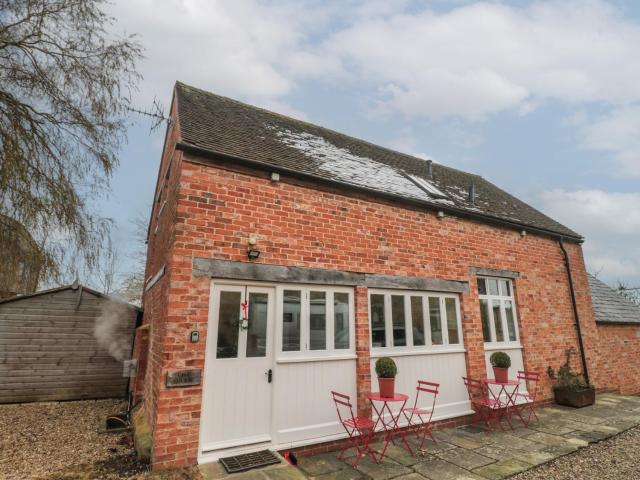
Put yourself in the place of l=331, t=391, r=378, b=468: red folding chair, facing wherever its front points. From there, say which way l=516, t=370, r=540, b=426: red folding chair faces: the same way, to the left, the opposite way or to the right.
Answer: the opposite way

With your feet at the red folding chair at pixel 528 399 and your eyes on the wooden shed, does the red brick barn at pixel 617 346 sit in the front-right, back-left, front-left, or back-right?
back-right

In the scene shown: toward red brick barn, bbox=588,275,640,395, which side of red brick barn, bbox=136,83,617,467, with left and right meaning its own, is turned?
left

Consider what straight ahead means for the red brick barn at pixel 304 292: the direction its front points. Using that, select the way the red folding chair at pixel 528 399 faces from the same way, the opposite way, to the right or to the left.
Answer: to the right

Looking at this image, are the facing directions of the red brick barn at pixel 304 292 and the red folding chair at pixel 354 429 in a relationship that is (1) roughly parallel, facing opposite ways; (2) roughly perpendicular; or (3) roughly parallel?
roughly perpendicular

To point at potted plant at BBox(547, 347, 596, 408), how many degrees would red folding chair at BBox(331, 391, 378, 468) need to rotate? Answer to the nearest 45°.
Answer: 0° — it already faces it

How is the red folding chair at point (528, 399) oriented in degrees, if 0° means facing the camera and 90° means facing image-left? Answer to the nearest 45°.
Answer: approximately 45°

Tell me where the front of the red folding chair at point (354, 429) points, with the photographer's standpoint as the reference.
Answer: facing away from the viewer and to the right of the viewer

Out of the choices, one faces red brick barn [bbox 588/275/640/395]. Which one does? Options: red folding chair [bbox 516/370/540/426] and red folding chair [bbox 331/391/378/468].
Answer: red folding chair [bbox 331/391/378/468]
